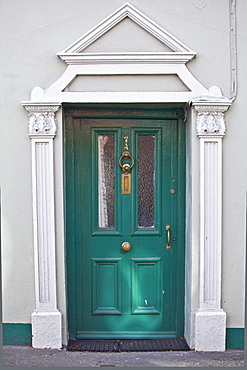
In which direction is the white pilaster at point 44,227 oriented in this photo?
toward the camera

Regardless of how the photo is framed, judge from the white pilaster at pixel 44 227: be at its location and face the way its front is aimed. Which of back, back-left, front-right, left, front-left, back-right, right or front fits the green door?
left
